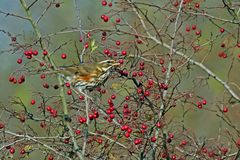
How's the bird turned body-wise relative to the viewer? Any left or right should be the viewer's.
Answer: facing to the right of the viewer
